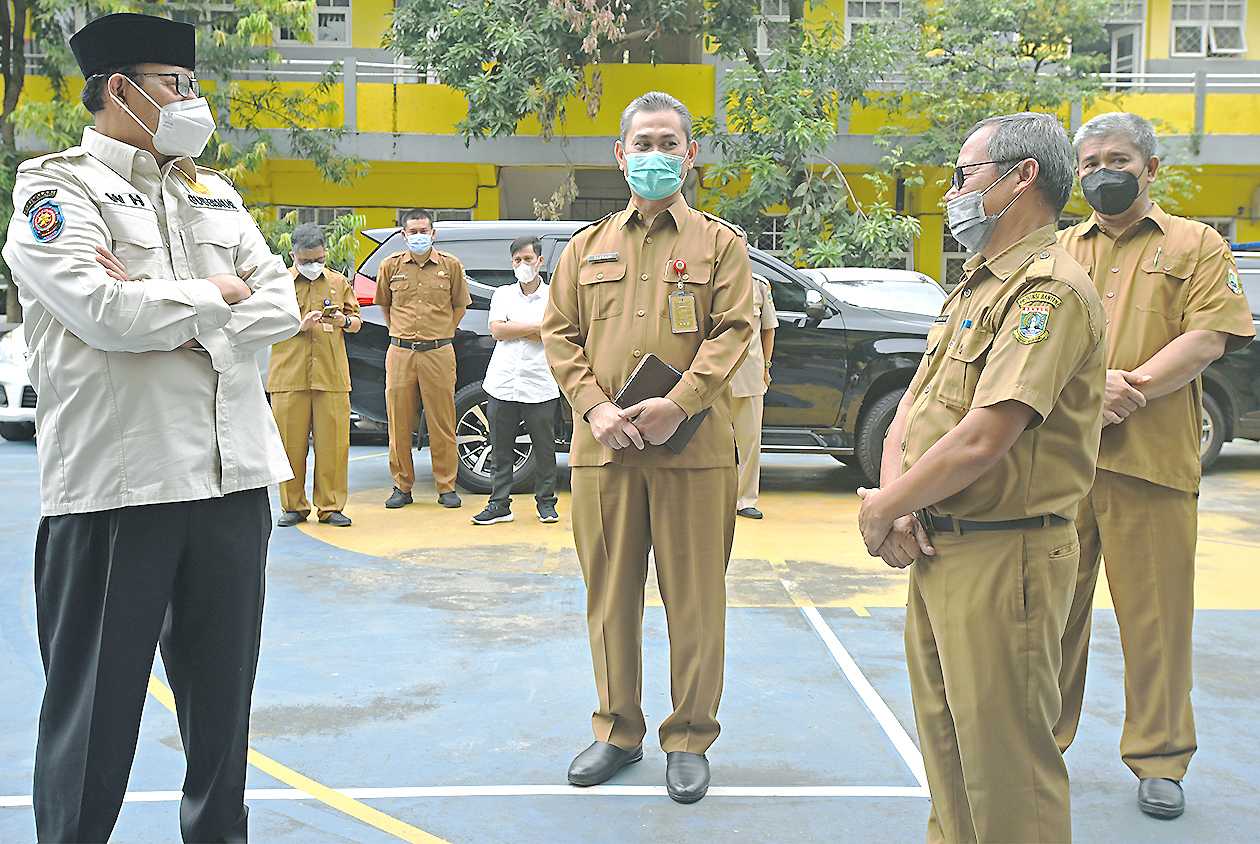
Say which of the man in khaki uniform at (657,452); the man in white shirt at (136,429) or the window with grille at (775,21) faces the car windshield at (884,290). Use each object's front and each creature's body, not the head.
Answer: the window with grille

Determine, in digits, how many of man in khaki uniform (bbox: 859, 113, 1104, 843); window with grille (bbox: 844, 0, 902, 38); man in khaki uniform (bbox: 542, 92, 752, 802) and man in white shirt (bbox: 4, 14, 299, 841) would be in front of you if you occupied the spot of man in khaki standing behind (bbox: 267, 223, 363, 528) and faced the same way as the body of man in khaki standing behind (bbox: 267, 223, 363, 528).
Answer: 3

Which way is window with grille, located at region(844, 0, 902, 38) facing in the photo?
toward the camera

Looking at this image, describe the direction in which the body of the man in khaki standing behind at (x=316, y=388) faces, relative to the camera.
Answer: toward the camera

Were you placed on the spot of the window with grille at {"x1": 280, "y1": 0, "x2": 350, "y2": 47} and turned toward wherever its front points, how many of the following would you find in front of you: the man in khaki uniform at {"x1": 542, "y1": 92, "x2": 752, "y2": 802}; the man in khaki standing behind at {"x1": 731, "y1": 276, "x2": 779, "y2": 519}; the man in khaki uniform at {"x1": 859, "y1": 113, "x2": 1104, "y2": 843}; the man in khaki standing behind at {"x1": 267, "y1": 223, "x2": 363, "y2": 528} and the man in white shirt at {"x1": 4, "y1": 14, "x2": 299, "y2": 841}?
5

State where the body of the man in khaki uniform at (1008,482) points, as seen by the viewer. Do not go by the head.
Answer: to the viewer's left

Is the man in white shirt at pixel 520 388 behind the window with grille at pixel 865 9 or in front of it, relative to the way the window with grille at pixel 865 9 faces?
in front

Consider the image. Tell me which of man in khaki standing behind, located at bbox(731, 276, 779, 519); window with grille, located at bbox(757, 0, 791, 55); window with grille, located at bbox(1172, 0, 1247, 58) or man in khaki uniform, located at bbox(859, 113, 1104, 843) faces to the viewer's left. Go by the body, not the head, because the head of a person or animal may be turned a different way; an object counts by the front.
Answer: the man in khaki uniform

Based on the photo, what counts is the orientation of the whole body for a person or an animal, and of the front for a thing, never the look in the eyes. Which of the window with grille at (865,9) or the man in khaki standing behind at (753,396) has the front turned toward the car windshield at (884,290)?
the window with grille

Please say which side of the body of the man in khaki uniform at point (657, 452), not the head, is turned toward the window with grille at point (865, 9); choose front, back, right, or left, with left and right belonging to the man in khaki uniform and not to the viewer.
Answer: back

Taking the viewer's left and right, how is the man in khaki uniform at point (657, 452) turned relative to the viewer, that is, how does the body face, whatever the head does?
facing the viewer

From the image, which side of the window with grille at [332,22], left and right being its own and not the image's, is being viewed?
front

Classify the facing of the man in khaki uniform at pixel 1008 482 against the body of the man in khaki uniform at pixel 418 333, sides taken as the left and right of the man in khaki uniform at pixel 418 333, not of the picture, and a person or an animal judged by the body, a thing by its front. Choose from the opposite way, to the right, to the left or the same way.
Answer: to the right
